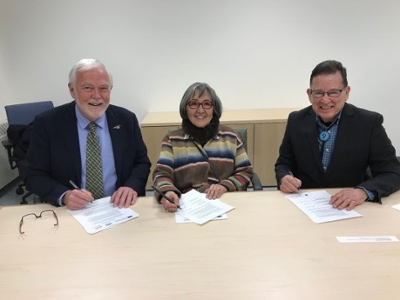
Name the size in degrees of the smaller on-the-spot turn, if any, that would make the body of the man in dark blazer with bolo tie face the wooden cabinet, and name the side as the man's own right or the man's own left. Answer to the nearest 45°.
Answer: approximately 135° to the man's own right

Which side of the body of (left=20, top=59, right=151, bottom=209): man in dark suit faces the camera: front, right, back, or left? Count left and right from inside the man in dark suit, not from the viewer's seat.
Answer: front

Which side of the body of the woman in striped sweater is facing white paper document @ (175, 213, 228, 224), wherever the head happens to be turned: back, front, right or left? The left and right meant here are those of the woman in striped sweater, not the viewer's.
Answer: front

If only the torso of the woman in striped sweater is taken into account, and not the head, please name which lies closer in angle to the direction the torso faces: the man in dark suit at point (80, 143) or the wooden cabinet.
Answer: the man in dark suit

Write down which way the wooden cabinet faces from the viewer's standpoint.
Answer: facing the viewer

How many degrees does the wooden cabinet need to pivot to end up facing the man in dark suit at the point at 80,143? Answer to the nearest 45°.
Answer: approximately 45° to its right

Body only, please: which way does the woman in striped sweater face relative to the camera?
toward the camera

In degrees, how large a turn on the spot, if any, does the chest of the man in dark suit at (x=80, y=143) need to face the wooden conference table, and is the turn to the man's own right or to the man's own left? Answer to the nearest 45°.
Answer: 0° — they already face it

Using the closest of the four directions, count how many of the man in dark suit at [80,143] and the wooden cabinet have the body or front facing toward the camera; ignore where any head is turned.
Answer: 2

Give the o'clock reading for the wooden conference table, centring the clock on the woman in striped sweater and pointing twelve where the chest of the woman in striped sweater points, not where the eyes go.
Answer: The wooden conference table is roughly at 12 o'clock from the woman in striped sweater.

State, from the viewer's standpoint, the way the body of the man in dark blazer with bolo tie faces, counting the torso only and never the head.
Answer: toward the camera

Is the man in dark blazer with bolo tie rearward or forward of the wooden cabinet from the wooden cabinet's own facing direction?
forward
